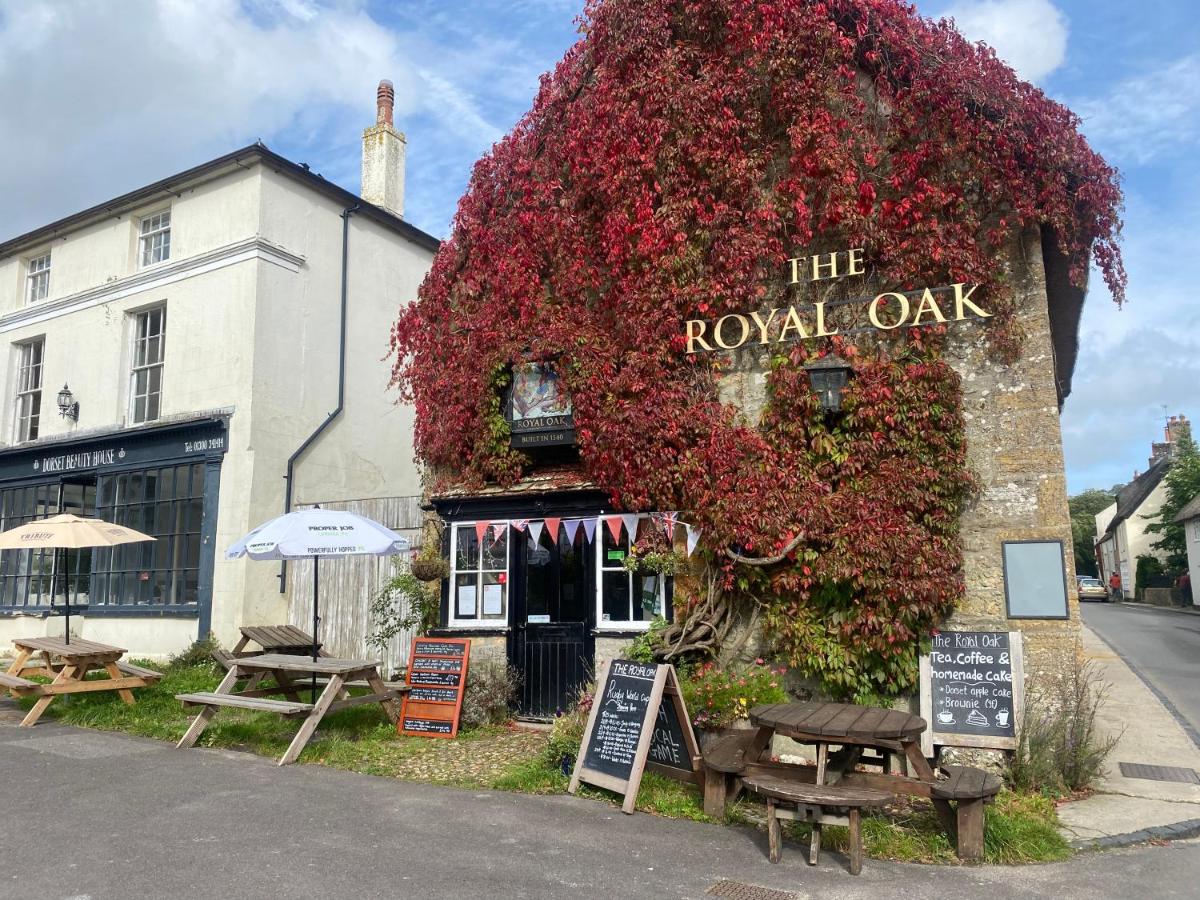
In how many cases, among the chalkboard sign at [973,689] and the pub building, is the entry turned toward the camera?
2

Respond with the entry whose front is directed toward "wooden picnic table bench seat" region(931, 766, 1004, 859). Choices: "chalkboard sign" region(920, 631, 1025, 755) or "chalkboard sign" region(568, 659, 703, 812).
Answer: "chalkboard sign" region(920, 631, 1025, 755)

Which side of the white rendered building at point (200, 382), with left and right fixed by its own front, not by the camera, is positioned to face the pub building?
left

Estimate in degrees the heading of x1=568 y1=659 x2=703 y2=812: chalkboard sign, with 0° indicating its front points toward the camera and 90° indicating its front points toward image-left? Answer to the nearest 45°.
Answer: approximately 45°

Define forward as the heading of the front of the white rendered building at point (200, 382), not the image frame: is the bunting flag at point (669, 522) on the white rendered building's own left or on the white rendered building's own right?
on the white rendered building's own left

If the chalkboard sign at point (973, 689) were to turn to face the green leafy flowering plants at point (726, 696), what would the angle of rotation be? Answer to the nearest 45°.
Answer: approximately 90° to its right

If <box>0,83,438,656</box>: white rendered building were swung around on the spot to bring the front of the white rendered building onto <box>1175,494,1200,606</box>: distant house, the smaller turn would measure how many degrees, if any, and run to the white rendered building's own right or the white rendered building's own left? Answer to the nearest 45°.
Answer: approximately 135° to the white rendered building's own left

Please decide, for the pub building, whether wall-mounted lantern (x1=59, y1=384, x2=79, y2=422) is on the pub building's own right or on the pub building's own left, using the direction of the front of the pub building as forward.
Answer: on the pub building's own right

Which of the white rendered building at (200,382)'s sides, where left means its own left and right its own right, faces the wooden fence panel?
left

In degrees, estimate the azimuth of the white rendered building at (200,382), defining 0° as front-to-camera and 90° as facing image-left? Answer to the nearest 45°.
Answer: approximately 45°
